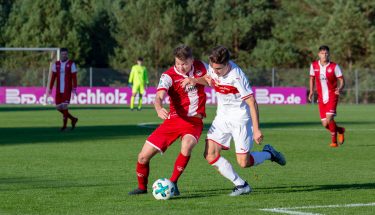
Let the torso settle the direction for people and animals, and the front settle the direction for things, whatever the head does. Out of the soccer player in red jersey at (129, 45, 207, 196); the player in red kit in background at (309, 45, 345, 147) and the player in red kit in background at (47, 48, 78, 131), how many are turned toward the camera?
3

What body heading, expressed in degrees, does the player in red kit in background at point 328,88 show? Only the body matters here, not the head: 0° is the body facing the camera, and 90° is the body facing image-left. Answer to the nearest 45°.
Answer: approximately 0°

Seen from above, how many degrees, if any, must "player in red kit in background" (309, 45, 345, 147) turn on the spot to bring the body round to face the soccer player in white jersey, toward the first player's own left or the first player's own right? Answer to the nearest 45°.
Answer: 0° — they already face them

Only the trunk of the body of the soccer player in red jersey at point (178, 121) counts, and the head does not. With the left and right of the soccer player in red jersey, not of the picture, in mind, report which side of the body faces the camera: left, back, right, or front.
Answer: front

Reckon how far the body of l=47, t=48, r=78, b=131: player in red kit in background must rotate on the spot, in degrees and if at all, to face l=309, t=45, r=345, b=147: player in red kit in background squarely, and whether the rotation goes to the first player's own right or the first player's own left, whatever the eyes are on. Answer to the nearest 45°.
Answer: approximately 45° to the first player's own left

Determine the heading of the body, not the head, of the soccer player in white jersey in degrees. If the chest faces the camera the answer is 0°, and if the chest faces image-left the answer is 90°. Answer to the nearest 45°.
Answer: approximately 45°

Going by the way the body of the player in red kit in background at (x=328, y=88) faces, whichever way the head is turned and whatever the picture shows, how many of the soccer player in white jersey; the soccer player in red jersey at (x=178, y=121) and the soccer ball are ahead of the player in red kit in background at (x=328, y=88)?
3

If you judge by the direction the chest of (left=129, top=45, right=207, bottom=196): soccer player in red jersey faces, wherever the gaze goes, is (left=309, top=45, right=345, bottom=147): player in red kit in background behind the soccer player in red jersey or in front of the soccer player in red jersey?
behind

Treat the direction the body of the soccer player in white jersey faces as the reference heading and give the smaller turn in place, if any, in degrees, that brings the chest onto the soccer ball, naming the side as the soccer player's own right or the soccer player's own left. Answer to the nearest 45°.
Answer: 0° — they already face it

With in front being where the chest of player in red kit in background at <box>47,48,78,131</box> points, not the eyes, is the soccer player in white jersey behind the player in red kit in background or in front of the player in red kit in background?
in front

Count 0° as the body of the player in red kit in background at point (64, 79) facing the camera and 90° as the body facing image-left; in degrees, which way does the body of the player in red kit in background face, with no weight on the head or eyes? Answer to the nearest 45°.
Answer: approximately 0°

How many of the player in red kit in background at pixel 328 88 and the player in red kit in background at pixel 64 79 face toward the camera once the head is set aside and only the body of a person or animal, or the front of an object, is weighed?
2

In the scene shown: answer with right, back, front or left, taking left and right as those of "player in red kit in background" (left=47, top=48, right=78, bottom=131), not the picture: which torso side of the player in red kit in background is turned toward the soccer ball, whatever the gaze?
front
